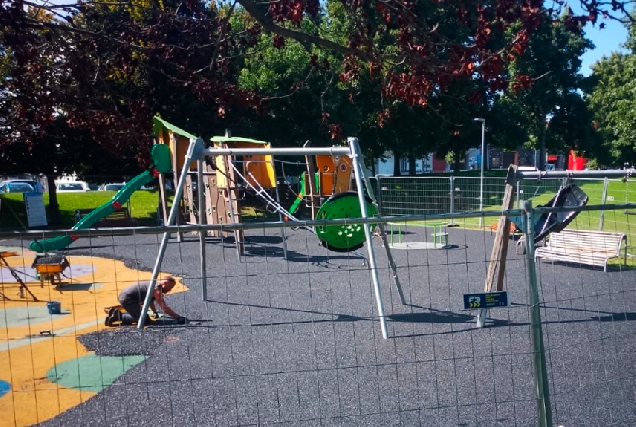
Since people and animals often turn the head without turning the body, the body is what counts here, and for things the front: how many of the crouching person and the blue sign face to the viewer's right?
1

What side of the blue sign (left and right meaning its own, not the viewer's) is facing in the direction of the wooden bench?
back

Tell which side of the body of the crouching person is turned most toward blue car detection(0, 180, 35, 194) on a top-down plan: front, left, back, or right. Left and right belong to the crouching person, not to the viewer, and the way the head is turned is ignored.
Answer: left

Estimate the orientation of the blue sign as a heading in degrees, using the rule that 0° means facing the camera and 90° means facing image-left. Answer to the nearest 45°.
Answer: approximately 0°

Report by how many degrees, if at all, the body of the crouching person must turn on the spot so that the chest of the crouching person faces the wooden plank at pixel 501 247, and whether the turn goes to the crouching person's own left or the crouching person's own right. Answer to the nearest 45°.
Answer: approximately 45° to the crouching person's own right

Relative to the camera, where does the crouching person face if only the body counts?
to the viewer's right

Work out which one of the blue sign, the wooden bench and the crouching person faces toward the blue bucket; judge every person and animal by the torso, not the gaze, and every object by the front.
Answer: the wooden bench

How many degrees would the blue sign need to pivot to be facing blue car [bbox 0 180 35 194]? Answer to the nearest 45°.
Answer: approximately 135° to its right

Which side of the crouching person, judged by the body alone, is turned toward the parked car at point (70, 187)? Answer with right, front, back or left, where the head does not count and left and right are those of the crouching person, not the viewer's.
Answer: left

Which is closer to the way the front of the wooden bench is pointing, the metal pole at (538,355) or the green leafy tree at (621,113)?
the metal pole

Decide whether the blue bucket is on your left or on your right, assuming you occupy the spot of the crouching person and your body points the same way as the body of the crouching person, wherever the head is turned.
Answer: on your left

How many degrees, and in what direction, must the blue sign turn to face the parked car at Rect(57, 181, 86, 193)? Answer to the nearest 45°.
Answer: approximately 135° to its right

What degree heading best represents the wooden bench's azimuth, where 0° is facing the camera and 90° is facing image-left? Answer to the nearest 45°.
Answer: approximately 45°
